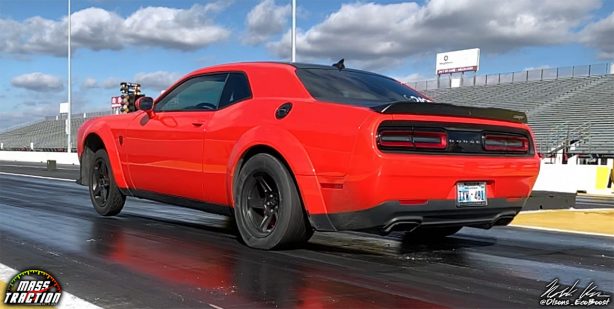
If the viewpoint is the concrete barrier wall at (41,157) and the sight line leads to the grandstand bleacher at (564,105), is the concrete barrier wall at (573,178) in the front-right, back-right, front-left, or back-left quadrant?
front-right

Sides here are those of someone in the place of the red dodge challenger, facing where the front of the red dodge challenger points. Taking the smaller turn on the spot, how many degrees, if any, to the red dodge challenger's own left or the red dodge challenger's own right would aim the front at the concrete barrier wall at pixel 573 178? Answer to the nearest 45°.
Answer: approximately 90° to the red dodge challenger's own right

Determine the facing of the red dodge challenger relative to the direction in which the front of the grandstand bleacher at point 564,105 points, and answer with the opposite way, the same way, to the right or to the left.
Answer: to the right

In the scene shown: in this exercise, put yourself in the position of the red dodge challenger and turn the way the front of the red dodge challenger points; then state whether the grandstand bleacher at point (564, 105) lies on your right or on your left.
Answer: on your right

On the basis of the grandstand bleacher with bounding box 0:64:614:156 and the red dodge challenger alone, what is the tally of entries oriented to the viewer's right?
0

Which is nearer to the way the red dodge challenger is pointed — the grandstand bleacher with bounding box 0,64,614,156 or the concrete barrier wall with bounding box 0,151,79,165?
the concrete barrier wall

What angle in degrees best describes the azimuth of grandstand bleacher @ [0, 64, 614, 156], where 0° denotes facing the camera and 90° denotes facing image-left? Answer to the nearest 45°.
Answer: approximately 45°

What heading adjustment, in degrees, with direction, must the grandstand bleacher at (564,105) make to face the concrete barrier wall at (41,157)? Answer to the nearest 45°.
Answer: approximately 45° to its right

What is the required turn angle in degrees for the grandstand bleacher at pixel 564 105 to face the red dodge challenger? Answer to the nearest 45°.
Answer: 0° — it already faces it

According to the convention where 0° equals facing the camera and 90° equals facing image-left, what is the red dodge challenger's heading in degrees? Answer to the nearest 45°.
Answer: approximately 135°
